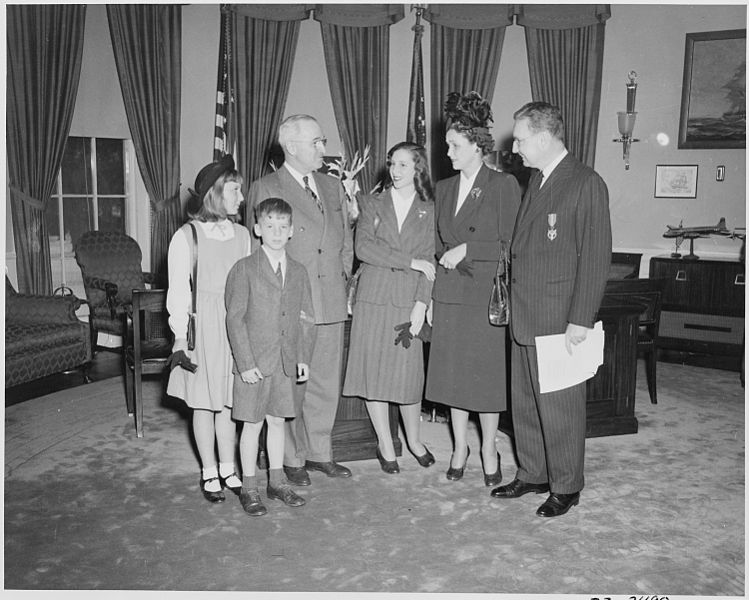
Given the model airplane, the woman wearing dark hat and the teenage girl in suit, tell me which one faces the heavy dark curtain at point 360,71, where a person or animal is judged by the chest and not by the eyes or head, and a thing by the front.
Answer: the model airplane

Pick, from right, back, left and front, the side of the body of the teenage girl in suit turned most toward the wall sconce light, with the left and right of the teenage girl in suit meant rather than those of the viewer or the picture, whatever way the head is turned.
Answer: left

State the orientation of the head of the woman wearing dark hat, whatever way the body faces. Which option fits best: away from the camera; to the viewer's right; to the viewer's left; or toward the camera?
to the viewer's left

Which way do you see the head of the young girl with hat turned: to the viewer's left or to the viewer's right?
to the viewer's right

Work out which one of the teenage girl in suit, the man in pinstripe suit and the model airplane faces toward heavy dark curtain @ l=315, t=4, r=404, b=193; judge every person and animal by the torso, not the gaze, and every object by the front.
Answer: the model airplane

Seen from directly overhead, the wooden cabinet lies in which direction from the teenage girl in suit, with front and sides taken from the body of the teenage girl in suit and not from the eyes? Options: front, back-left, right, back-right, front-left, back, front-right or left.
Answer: left

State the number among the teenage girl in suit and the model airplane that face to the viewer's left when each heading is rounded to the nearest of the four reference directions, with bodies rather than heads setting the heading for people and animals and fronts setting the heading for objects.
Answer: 1

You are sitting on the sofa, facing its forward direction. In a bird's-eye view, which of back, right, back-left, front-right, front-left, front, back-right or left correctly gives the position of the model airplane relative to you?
front-left

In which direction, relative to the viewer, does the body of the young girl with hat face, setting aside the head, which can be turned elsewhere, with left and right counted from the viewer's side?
facing the viewer and to the right of the viewer

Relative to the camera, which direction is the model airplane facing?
to the viewer's left
